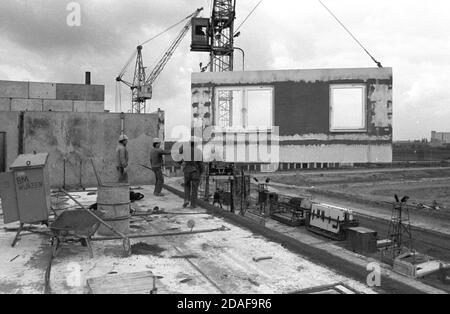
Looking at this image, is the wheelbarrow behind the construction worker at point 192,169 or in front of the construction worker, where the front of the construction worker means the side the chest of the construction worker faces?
behind

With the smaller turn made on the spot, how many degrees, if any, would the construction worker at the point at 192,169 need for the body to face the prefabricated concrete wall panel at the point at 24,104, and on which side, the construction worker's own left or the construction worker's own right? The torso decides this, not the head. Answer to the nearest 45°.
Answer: approximately 45° to the construction worker's own left

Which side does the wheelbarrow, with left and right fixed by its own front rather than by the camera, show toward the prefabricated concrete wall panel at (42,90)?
front

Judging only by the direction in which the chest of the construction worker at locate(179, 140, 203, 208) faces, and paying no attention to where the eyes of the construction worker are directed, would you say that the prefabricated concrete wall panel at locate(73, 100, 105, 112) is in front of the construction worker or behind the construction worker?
in front

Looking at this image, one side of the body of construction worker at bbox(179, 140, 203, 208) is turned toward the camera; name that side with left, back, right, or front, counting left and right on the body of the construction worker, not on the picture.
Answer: back

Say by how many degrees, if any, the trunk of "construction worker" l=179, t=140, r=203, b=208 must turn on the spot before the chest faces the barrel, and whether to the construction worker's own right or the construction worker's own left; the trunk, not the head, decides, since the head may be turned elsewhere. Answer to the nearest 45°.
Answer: approximately 180°

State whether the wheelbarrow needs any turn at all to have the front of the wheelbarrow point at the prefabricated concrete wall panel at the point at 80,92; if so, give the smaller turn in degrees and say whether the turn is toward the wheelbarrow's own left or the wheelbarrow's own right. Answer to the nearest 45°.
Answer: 0° — it already faces it

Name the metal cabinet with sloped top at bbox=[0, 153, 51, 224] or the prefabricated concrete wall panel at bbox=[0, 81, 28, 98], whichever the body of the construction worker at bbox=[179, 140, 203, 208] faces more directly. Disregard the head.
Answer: the prefabricated concrete wall panel

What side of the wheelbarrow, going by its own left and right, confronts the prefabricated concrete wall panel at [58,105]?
front
